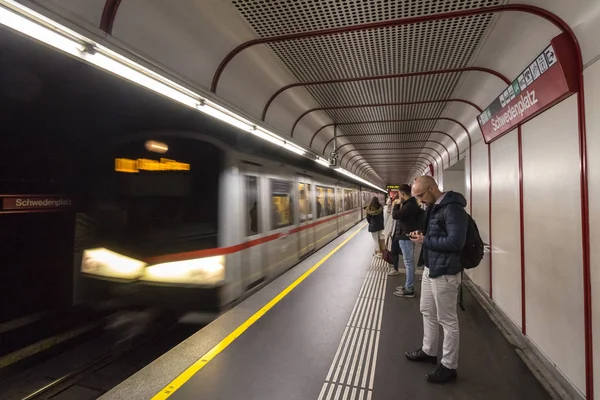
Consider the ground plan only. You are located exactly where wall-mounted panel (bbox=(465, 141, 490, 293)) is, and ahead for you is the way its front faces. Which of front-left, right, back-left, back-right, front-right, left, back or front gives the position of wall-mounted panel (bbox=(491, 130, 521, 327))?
left

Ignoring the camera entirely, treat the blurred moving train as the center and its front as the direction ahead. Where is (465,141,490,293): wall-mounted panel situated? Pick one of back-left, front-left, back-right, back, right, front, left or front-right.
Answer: front-left

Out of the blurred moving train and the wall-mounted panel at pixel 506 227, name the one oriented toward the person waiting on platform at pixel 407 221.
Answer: the wall-mounted panel

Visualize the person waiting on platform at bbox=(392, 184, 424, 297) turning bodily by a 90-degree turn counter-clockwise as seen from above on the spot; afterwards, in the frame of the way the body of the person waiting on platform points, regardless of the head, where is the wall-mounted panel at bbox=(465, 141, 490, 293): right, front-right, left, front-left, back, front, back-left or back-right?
back-left

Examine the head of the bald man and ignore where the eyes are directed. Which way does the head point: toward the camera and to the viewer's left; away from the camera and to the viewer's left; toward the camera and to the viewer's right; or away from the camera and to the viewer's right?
toward the camera and to the viewer's left

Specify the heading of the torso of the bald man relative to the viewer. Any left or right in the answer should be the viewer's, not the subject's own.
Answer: facing to the left of the viewer

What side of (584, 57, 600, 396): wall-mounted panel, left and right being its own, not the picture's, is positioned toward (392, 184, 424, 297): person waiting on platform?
right

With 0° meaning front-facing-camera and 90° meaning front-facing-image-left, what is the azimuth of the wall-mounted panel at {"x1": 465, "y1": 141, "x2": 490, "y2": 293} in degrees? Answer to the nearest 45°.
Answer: approximately 90°

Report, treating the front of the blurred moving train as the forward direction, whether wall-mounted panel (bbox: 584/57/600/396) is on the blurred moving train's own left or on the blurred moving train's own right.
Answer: on the blurred moving train's own left

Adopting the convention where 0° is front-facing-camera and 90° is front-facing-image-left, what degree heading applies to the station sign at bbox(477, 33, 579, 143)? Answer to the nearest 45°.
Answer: approximately 45°
